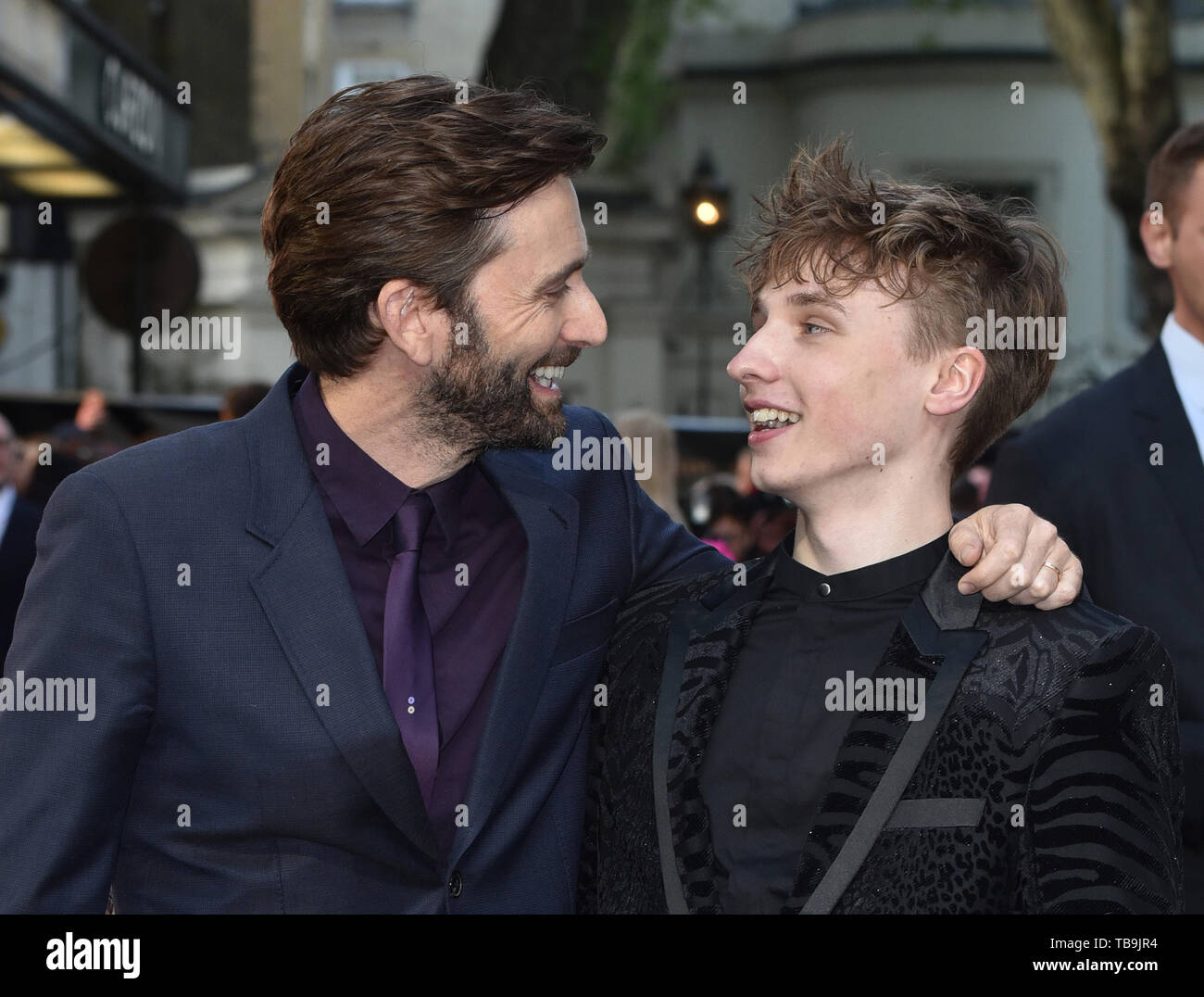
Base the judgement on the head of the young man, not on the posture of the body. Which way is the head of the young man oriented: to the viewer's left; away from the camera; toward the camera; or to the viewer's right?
to the viewer's left

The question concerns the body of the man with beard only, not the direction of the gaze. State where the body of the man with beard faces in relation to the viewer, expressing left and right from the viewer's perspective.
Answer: facing the viewer and to the right of the viewer

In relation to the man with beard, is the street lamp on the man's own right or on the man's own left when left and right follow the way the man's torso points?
on the man's own left

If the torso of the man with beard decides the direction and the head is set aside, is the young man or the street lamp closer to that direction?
the young man

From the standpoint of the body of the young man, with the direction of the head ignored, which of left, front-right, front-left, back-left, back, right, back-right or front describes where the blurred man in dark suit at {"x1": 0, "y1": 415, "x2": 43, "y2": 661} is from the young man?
right

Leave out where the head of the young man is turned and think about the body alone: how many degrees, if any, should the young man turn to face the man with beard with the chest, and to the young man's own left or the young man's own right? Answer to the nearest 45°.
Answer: approximately 45° to the young man's own right

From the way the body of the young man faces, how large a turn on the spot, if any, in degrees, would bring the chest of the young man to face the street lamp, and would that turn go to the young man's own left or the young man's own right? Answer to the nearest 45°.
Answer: approximately 135° to the young man's own right

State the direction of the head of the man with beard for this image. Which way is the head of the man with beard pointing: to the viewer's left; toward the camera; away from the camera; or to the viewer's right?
to the viewer's right

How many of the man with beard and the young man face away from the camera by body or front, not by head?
0

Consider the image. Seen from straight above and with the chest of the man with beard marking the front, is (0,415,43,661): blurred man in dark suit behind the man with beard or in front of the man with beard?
behind

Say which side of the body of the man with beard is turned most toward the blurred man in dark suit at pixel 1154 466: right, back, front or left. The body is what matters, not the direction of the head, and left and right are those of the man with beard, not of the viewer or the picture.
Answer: left

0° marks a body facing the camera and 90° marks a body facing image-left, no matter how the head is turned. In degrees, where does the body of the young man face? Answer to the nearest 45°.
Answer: approximately 45°
